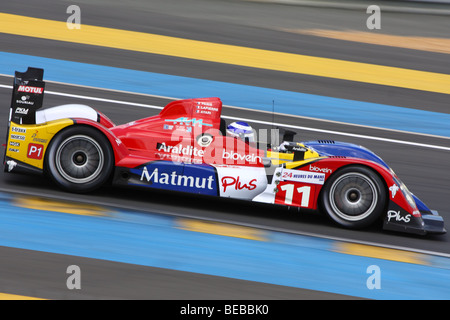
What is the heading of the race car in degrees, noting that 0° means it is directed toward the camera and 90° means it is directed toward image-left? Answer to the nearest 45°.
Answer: approximately 270°
